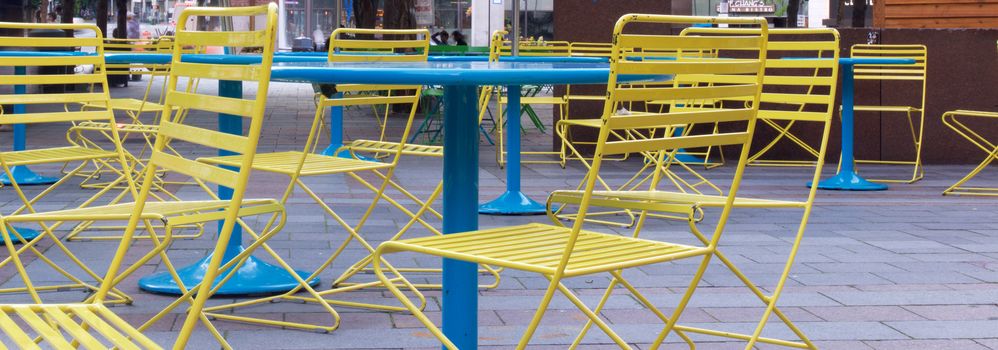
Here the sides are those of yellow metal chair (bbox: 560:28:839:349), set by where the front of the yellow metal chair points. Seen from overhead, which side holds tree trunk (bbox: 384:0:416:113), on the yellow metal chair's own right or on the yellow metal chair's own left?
on the yellow metal chair's own right

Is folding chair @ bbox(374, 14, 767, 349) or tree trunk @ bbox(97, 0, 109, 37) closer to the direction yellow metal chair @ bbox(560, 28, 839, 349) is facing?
the folding chair

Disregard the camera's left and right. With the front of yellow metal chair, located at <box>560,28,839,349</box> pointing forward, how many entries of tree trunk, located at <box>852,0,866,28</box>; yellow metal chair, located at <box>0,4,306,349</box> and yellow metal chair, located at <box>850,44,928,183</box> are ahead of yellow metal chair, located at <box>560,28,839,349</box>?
1

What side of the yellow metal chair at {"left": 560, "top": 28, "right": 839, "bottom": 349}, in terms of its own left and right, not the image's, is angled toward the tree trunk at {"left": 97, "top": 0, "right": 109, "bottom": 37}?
right

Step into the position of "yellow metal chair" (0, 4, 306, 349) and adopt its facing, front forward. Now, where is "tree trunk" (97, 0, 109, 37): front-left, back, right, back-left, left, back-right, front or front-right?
back-right

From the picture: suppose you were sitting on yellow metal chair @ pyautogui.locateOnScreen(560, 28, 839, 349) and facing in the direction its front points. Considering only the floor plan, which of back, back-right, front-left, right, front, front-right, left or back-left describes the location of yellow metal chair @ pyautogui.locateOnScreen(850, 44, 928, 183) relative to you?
back-right

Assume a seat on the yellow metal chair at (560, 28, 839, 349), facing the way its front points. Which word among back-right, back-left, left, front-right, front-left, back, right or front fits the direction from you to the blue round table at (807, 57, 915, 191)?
back-right

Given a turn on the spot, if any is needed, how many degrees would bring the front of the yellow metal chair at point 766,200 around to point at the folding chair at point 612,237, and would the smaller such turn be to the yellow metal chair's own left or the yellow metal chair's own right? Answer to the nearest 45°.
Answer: approximately 45° to the yellow metal chair's own left

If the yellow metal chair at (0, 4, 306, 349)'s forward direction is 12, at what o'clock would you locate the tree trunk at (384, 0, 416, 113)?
The tree trunk is roughly at 5 o'clock from the yellow metal chair.

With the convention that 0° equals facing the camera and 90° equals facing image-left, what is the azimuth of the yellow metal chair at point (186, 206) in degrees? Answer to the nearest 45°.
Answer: approximately 45°

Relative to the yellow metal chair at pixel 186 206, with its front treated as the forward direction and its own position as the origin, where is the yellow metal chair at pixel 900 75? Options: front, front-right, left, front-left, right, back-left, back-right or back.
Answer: back

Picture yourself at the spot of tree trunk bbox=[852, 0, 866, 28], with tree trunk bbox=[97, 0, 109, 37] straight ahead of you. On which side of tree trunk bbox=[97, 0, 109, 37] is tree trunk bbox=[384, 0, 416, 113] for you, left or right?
left
